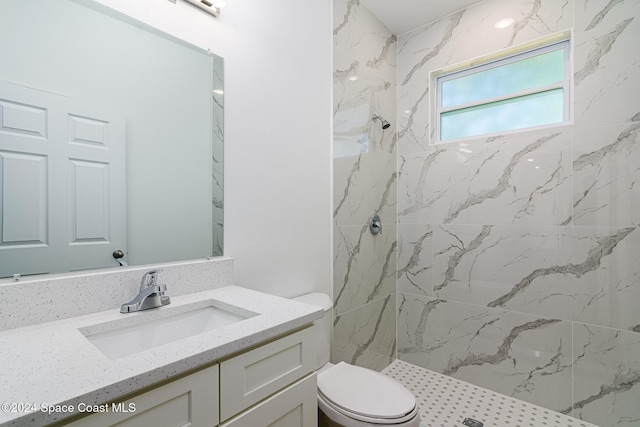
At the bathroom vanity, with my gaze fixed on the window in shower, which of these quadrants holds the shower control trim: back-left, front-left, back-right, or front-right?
front-left

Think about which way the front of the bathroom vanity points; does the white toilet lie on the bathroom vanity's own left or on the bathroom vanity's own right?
on the bathroom vanity's own left

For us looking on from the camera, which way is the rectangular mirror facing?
facing the viewer and to the right of the viewer

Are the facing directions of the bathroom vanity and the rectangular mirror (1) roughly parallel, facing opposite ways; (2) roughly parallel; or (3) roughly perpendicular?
roughly parallel

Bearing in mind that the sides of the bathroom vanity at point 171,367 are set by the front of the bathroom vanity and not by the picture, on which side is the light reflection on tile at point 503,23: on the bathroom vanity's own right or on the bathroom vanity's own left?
on the bathroom vanity's own left

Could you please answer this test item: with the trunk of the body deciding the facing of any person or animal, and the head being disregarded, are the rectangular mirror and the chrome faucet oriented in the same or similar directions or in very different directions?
same or similar directions

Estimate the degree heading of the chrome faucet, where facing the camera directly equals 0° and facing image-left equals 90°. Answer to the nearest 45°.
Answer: approximately 315°

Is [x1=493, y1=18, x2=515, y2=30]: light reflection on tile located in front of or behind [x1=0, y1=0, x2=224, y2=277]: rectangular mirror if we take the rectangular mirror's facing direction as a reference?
in front

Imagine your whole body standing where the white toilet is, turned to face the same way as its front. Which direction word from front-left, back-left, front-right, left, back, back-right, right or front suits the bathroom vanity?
right

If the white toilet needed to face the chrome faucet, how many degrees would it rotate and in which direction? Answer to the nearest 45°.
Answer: approximately 90° to its right
